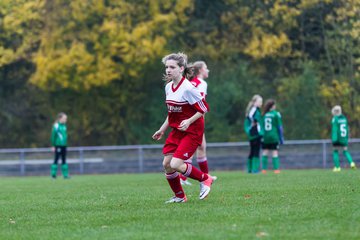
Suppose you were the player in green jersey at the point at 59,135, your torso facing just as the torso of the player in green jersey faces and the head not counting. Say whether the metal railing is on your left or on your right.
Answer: on your left

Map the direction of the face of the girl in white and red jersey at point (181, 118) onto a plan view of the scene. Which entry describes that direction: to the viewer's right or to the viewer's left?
to the viewer's left
